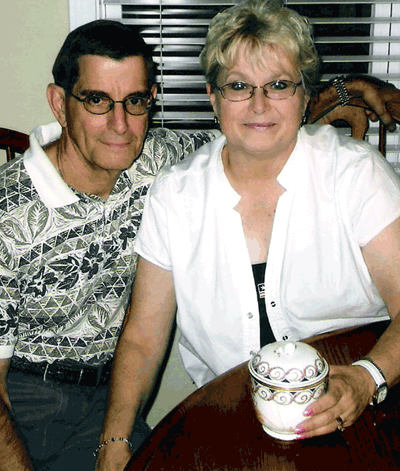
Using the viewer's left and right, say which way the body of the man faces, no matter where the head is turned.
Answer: facing the viewer and to the right of the viewer

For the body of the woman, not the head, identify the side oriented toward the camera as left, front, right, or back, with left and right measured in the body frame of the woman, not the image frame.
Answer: front

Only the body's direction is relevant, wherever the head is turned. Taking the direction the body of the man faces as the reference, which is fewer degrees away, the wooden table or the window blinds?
the wooden table

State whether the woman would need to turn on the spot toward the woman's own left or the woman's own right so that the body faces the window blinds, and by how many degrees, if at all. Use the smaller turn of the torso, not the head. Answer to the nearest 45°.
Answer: approximately 180°

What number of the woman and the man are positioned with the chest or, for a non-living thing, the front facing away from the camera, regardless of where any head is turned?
0

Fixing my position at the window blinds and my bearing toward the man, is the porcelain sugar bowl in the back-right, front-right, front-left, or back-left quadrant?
front-left

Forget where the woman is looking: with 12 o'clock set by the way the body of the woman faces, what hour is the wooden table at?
The wooden table is roughly at 12 o'clock from the woman.
